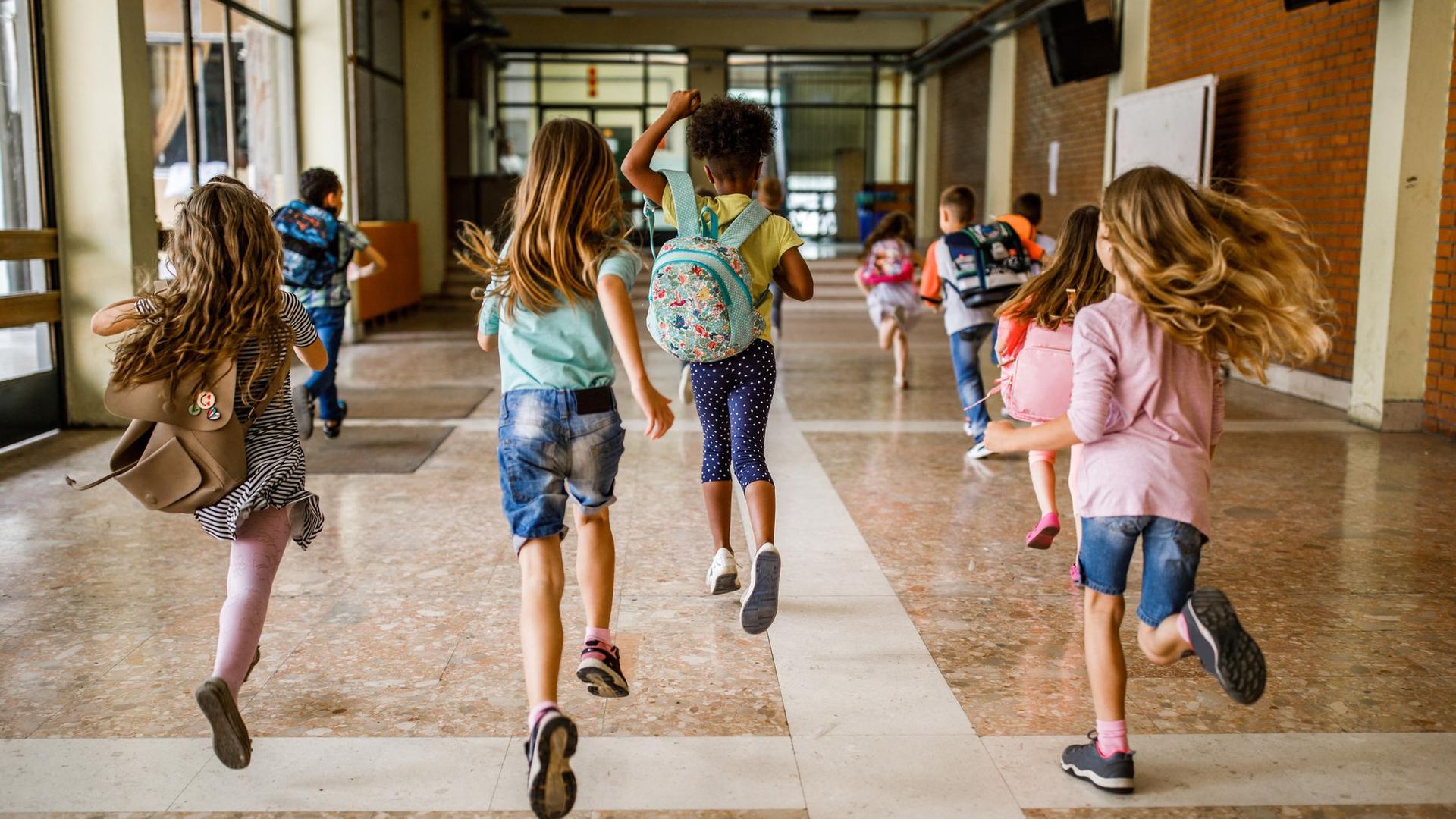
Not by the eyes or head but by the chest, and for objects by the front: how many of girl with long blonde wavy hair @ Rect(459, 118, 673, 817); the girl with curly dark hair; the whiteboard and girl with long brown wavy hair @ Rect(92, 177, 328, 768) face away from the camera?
3

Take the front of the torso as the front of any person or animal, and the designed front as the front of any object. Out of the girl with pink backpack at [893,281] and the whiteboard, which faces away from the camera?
the girl with pink backpack

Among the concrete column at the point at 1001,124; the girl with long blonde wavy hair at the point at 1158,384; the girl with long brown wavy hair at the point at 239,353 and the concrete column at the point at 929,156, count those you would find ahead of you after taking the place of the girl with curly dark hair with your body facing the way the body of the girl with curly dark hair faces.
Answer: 2

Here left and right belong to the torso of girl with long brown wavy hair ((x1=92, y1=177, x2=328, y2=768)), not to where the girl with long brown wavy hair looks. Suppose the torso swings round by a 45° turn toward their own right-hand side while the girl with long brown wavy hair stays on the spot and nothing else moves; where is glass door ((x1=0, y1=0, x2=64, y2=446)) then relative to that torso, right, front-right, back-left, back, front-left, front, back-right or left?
front-left

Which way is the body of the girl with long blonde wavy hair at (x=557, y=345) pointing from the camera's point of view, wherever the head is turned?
away from the camera

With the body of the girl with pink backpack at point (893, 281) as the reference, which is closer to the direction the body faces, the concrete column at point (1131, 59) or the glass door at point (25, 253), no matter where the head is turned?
the concrete column

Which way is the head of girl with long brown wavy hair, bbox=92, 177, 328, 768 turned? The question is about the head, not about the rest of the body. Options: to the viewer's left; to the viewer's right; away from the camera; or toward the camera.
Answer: away from the camera

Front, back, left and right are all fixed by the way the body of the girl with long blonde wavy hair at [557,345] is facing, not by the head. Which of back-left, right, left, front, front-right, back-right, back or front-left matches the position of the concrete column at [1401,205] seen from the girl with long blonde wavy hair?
front-right

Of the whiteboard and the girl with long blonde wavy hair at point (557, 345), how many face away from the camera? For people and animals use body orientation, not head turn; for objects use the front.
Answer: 1

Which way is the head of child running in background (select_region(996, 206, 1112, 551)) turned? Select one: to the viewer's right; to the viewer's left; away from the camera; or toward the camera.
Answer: away from the camera

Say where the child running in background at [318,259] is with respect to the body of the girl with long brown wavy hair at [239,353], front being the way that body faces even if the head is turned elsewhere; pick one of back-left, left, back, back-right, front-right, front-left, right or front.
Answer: front

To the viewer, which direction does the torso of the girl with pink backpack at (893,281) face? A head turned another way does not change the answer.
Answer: away from the camera

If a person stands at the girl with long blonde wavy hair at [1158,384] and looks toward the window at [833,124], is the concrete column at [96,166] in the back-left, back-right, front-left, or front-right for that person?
front-left

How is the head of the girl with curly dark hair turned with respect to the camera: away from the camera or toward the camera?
away from the camera

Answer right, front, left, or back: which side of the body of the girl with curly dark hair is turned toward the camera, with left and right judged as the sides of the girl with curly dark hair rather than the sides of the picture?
back

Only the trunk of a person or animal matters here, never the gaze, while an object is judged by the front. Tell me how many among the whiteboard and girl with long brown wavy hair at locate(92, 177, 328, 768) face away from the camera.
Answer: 1

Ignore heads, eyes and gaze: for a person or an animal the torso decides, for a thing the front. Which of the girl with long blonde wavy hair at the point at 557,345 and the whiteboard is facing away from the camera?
the girl with long blonde wavy hair
